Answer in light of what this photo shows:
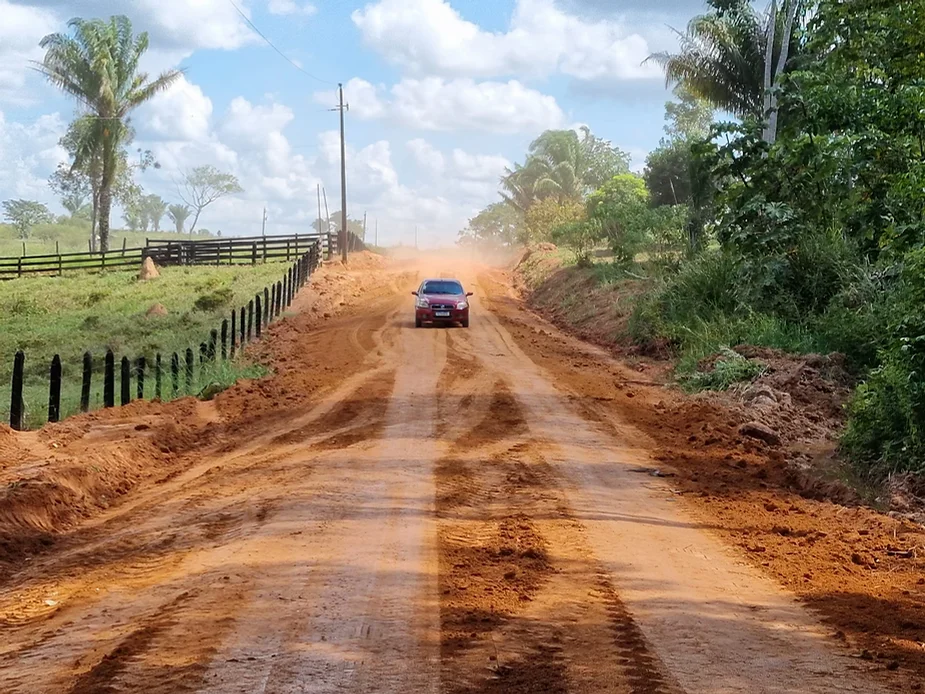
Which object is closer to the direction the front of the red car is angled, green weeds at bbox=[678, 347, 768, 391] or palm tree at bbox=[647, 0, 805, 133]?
the green weeds

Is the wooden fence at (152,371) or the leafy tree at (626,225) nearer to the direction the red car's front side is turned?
the wooden fence

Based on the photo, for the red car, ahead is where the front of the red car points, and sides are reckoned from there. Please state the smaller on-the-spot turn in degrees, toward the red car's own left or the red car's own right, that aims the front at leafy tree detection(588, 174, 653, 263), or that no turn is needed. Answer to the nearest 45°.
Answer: approximately 135° to the red car's own left

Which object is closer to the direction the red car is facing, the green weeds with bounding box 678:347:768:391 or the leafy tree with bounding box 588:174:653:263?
the green weeds

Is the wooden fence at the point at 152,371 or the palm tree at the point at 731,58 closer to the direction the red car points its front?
the wooden fence

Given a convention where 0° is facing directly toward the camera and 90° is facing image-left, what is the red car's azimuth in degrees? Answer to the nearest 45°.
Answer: approximately 0°

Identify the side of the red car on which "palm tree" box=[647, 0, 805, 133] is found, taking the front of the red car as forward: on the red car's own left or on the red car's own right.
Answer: on the red car's own left
